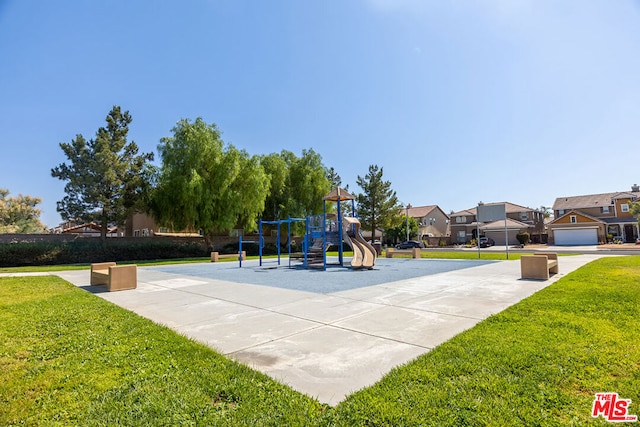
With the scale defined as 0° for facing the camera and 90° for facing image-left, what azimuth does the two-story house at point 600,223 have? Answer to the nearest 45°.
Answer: approximately 0°

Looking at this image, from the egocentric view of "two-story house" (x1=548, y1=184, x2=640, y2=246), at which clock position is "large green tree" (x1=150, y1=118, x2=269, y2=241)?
The large green tree is roughly at 1 o'clock from the two-story house.

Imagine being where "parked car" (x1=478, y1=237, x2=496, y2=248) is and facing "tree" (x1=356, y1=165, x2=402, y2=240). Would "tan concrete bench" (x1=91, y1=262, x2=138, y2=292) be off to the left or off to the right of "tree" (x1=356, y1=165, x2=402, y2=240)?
left

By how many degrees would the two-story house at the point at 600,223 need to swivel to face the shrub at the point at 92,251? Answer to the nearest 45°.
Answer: approximately 45° to its right

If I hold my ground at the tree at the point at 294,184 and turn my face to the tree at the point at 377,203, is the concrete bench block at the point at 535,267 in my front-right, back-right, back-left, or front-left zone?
back-right

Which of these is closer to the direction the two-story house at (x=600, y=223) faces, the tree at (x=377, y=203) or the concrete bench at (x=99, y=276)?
the concrete bench

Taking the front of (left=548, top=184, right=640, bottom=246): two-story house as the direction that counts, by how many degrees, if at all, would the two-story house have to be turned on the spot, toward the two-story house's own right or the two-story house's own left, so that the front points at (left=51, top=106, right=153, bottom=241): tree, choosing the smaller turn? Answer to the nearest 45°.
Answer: approximately 45° to the two-story house's own right
